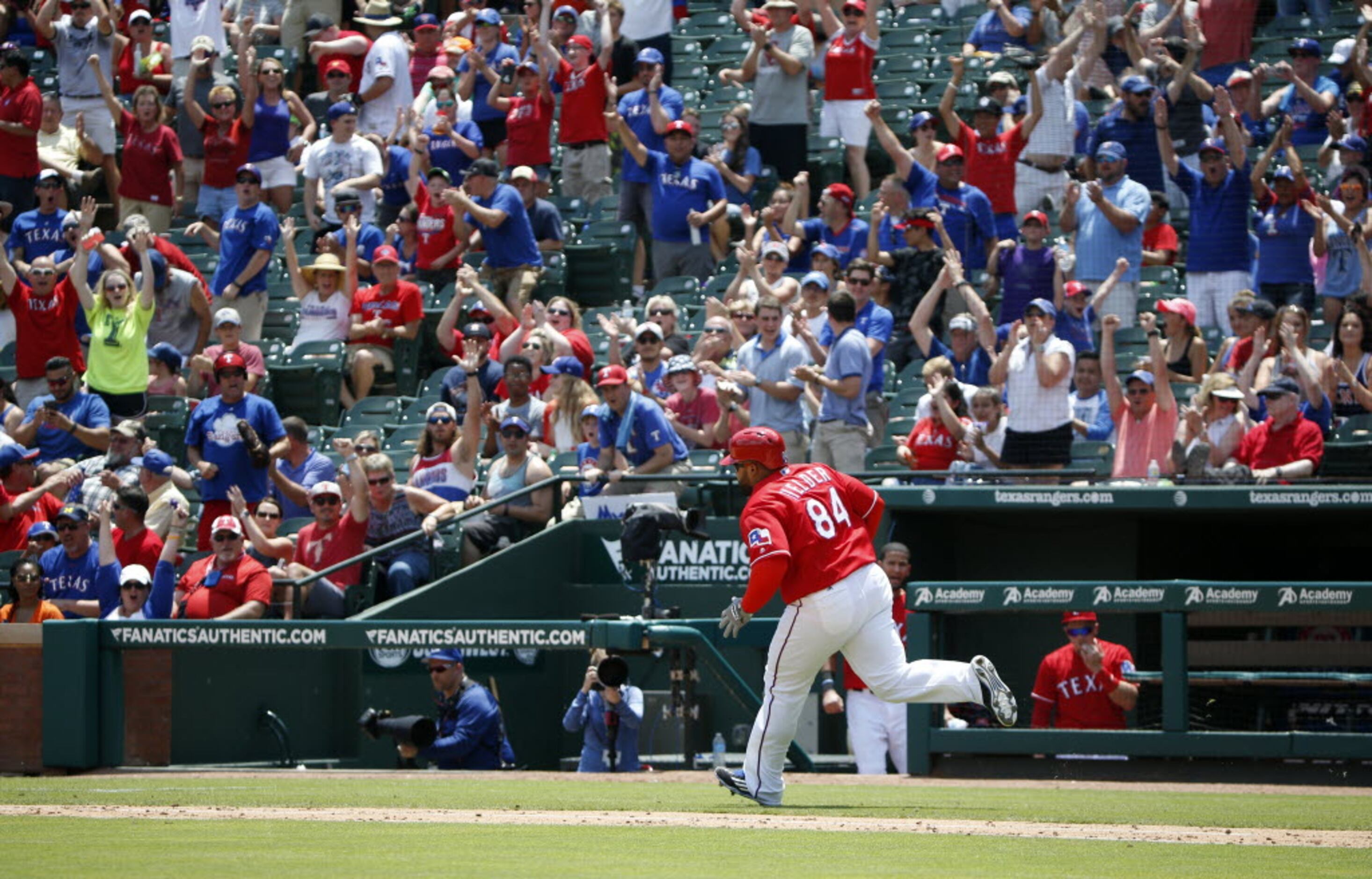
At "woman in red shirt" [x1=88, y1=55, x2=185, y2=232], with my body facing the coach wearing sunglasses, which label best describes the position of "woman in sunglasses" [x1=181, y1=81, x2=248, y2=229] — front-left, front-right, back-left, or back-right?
front-left

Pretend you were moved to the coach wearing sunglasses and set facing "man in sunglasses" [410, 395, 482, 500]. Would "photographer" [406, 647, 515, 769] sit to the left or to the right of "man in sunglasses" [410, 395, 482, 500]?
left

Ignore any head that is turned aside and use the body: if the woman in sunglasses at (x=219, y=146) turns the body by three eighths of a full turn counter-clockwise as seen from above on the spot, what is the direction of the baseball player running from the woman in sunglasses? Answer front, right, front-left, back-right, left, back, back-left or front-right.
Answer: back-right

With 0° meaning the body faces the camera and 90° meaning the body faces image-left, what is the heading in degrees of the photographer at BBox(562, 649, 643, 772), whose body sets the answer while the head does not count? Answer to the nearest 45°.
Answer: approximately 0°

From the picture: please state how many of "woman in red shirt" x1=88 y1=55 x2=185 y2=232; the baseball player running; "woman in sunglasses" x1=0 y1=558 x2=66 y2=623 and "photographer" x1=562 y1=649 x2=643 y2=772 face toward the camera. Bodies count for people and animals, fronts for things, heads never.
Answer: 3

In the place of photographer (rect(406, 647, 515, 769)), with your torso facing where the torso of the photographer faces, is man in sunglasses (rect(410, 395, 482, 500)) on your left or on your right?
on your right

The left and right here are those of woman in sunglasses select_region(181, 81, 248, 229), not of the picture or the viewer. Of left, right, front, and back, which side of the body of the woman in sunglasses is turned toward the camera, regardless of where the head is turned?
front

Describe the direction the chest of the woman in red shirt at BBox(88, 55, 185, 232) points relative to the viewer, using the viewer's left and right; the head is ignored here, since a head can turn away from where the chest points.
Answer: facing the viewer

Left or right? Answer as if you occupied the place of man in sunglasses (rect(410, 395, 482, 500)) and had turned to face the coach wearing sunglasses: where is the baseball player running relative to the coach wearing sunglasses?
right

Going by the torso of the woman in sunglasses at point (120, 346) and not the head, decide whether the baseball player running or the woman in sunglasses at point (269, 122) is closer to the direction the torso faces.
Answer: the baseball player running

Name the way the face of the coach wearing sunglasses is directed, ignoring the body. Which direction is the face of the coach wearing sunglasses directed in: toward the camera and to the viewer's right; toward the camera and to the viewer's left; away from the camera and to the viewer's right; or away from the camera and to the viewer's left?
toward the camera and to the viewer's left

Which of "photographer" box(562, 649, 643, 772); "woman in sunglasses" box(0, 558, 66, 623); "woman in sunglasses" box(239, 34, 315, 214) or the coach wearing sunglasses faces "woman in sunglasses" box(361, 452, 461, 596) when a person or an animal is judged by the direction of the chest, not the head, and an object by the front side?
"woman in sunglasses" box(239, 34, 315, 214)

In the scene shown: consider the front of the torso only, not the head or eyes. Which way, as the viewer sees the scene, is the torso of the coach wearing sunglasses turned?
toward the camera

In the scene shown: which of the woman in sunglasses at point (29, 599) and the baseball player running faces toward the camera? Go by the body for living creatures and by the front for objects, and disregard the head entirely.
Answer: the woman in sunglasses

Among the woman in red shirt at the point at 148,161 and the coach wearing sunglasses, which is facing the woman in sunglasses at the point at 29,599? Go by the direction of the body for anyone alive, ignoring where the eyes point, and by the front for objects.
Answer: the woman in red shirt at the point at 148,161
